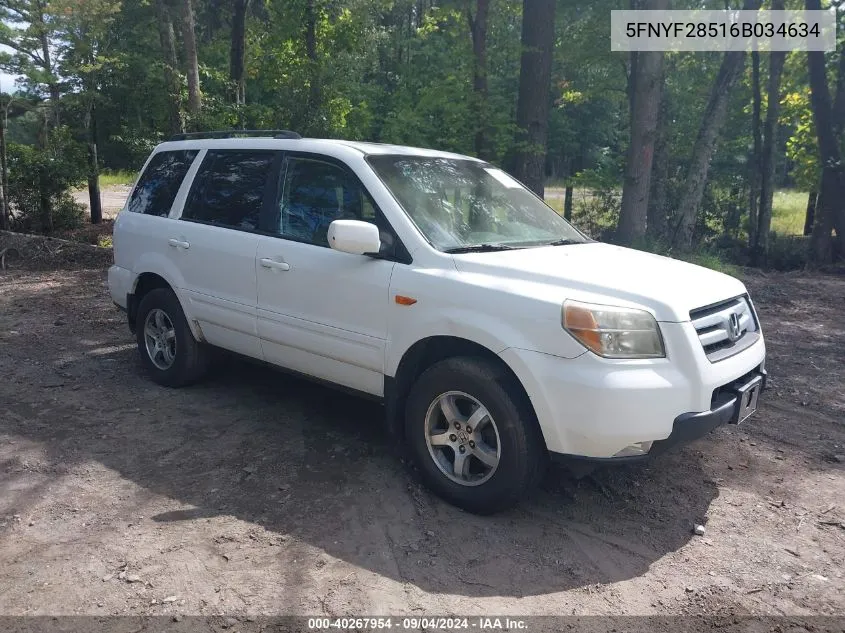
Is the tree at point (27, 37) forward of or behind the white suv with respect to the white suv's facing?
behind

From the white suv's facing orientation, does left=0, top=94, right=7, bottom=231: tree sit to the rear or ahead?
to the rear

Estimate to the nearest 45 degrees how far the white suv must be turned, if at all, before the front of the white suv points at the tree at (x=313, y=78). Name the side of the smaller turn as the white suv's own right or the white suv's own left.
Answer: approximately 135° to the white suv's own left

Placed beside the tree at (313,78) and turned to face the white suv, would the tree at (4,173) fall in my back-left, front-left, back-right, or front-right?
front-right

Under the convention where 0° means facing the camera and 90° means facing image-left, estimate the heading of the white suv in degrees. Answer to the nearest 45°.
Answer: approximately 315°

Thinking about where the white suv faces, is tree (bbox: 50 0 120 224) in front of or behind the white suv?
behind
